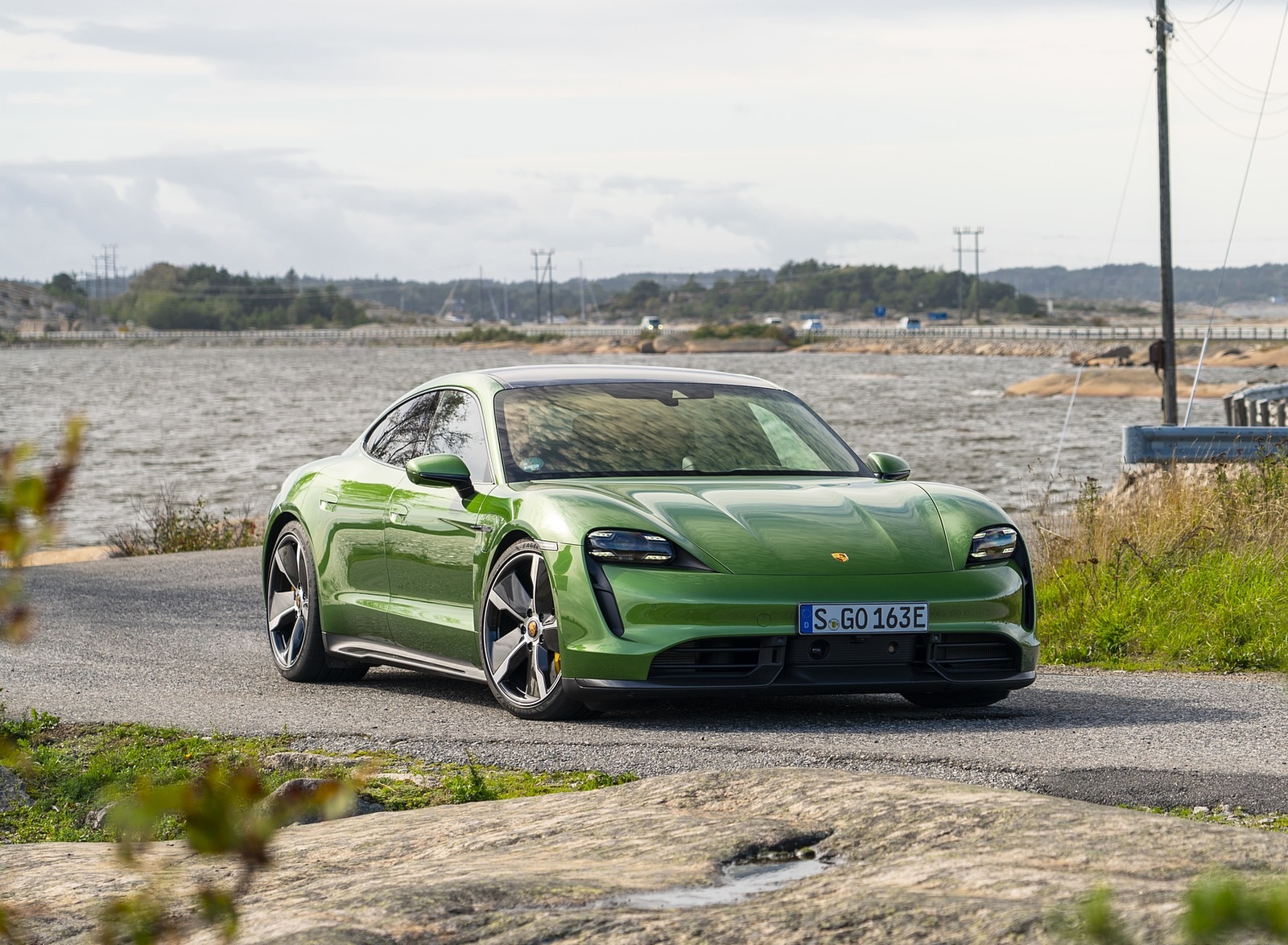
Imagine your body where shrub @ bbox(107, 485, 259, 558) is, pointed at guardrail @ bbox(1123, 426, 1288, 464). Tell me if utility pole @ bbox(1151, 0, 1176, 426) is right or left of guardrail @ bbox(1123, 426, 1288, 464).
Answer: left

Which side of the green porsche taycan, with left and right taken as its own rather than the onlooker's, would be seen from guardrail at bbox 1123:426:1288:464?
left

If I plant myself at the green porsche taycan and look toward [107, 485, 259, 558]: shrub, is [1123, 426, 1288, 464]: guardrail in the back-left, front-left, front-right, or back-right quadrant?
front-right

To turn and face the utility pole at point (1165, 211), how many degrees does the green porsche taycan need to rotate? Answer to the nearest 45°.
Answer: approximately 135° to its left

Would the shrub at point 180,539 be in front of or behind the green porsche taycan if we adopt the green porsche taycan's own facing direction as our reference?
behind

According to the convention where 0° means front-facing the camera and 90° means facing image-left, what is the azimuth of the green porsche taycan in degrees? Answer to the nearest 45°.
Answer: approximately 315°
